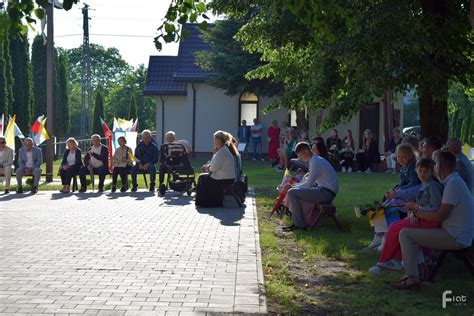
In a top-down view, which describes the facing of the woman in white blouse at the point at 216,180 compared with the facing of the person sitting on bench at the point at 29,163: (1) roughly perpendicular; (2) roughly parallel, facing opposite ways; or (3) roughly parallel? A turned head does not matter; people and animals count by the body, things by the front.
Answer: roughly perpendicular

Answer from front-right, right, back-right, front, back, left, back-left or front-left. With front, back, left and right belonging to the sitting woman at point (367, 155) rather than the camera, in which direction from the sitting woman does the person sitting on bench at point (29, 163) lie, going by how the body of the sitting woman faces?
front

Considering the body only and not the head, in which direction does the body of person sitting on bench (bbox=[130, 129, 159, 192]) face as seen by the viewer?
toward the camera

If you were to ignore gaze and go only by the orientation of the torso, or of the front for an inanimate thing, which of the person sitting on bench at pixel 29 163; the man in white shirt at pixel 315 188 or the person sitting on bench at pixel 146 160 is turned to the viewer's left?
the man in white shirt

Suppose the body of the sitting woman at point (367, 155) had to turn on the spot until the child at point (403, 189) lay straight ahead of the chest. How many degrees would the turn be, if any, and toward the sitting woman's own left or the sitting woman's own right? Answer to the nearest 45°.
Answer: approximately 45° to the sitting woman's own left

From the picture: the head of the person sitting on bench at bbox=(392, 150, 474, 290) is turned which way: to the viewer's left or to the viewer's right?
to the viewer's left

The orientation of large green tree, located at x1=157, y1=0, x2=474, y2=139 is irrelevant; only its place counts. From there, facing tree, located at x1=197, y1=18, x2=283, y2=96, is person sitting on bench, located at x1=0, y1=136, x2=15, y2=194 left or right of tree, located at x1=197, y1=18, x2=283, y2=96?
left

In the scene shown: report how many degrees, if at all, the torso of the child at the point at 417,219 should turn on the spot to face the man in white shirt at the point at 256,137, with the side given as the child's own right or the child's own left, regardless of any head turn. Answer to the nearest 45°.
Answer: approximately 90° to the child's own right

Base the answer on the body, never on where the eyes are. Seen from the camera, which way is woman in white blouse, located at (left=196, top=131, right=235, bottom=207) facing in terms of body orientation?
to the viewer's left

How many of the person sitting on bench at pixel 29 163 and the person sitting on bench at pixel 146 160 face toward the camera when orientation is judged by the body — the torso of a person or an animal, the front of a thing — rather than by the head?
2

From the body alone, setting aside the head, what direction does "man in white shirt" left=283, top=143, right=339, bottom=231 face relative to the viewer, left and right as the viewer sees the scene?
facing to the left of the viewer

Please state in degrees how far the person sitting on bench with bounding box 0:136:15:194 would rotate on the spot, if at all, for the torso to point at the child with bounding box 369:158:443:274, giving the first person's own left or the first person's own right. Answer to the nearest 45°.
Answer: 0° — they already face them

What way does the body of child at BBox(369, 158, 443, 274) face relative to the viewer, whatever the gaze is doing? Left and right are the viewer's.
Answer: facing to the left of the viewer

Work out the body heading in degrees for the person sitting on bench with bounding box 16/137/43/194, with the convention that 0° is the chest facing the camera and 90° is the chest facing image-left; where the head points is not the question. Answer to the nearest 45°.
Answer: approximately 0°
